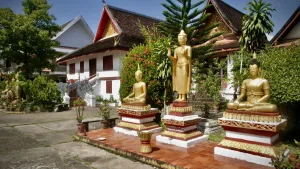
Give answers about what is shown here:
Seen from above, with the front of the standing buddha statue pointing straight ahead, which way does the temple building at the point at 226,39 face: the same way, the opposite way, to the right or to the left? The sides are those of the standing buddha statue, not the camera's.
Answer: the same way

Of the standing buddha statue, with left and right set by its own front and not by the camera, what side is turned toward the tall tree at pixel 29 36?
right

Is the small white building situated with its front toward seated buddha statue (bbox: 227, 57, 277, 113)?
no

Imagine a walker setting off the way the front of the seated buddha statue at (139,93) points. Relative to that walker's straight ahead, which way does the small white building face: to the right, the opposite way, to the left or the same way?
the same way

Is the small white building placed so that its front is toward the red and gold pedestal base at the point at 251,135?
no

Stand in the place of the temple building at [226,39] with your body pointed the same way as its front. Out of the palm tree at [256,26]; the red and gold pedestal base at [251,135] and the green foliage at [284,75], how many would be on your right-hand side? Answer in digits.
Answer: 0

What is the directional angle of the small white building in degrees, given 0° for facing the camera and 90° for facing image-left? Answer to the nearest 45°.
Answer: approximately 45°

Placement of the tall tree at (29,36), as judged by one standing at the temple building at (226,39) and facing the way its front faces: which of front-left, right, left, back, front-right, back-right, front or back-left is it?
front-right

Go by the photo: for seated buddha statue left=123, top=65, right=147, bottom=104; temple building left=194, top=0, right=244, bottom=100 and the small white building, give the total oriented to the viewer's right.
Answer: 0

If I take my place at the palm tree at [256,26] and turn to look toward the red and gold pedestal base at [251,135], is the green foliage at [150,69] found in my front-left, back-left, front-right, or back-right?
front-right

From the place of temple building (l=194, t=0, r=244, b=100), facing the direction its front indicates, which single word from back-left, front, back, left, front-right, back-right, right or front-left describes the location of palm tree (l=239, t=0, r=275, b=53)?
left

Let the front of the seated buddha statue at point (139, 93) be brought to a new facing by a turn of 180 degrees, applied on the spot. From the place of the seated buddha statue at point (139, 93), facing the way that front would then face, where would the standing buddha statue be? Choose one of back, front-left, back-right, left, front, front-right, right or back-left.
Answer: right

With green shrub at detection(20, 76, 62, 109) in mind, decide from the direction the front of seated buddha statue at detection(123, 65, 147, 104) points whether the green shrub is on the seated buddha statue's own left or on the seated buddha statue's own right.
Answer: on the seated buddha statue's own right

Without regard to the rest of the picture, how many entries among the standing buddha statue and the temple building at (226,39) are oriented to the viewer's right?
0

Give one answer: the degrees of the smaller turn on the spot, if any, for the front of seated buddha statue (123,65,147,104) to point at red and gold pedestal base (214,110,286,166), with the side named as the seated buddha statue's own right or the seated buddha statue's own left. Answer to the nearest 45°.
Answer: approximately 90° to the seated buddha statue's own left

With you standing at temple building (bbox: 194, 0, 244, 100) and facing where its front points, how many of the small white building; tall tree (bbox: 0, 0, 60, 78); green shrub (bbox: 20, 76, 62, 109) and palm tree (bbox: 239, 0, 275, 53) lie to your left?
1

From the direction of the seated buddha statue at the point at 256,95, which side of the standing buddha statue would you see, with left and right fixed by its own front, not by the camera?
left

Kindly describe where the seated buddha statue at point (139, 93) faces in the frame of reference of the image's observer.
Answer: facing the viewer and to the left of the viewer

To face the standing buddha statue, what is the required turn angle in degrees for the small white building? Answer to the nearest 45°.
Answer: approximately 45° to its left

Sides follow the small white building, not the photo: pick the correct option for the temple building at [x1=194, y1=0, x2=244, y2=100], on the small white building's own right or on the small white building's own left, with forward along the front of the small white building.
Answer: on the small white building's own left
